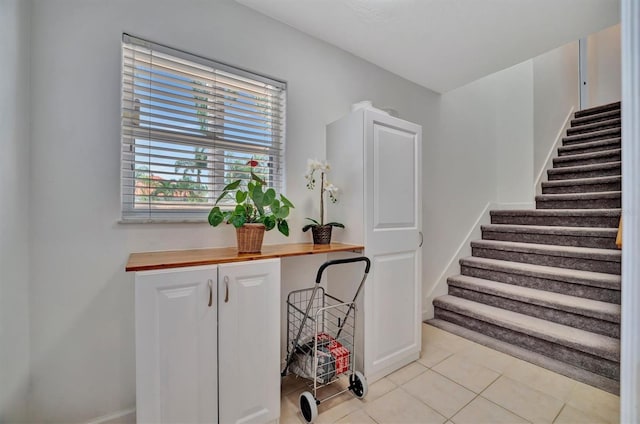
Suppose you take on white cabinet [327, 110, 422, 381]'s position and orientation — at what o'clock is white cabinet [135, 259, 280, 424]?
white cabinet [135, 259, 280, 424] is roughly at 3 o'clock from white cabinet [327, 110, 422, 381].

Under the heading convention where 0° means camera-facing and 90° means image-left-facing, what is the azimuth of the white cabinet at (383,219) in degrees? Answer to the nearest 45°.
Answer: approximately 315°

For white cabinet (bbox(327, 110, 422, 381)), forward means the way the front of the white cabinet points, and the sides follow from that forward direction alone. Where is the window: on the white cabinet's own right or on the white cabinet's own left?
on the white cabinet's own right

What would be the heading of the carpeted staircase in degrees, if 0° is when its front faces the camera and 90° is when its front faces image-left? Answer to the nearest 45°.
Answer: approximately 45°
